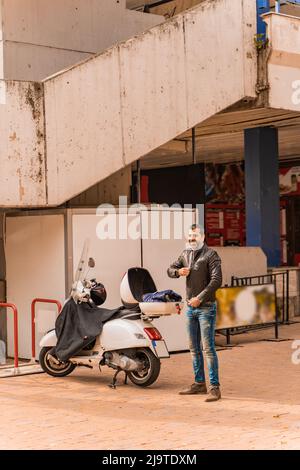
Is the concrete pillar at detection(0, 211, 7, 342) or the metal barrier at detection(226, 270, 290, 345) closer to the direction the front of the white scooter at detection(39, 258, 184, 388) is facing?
the concrete pillar

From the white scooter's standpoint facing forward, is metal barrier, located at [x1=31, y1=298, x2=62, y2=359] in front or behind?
in front

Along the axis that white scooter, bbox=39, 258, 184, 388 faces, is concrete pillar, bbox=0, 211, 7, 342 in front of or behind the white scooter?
in front

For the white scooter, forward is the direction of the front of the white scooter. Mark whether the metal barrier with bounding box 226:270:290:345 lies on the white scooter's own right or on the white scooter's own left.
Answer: on the white scooter's own right

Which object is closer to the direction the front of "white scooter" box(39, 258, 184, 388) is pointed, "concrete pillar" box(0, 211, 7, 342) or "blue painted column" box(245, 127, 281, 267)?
the concrete pillar

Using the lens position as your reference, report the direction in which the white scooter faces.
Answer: facing away from the viewer and to the left of the viewer
